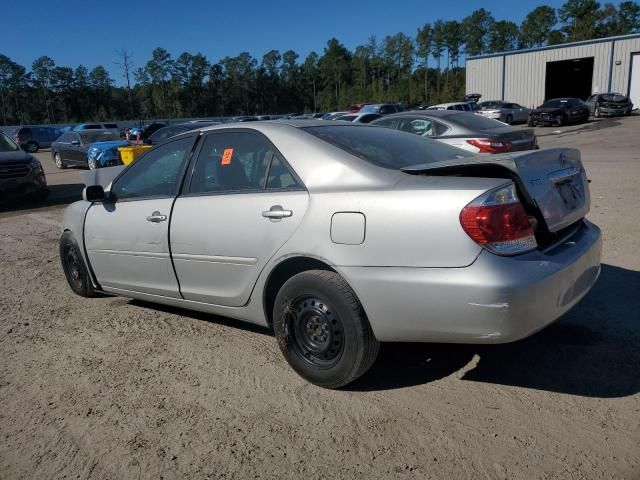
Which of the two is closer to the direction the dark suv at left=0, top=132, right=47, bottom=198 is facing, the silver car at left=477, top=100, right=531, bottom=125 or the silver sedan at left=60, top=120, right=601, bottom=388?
the silver sedan

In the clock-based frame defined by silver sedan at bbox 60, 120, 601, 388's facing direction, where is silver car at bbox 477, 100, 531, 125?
The silver car is roughly at 2 o'clock from the silver sedan.

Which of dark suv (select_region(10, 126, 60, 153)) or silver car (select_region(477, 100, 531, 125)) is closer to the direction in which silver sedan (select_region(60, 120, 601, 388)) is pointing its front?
the dark suv

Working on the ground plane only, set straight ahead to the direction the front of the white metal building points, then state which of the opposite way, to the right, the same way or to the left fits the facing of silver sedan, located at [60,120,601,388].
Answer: to the right

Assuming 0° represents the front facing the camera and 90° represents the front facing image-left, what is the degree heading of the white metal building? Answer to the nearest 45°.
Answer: approximately 45°

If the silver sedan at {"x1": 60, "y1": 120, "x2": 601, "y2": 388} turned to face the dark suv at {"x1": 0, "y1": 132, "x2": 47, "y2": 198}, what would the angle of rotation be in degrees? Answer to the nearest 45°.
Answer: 0° — it already faces it

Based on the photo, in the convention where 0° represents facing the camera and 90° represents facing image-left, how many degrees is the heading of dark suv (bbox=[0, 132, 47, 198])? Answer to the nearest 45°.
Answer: approximately 315°

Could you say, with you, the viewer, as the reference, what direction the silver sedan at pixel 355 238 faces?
facing away from the viewer and to the left of the viewer

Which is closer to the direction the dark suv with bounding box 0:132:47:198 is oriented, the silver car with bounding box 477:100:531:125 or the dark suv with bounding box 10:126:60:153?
the silver car

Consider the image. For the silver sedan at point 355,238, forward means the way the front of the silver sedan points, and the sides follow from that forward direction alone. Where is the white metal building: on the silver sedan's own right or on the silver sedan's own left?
on the silver sedan's own right

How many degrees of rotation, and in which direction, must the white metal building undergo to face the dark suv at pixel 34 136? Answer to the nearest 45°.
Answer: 0° — it already faces it

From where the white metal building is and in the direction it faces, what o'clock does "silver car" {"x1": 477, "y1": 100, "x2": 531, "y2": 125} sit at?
The silver car is roughly at 11 o'clock from the white metal building.
